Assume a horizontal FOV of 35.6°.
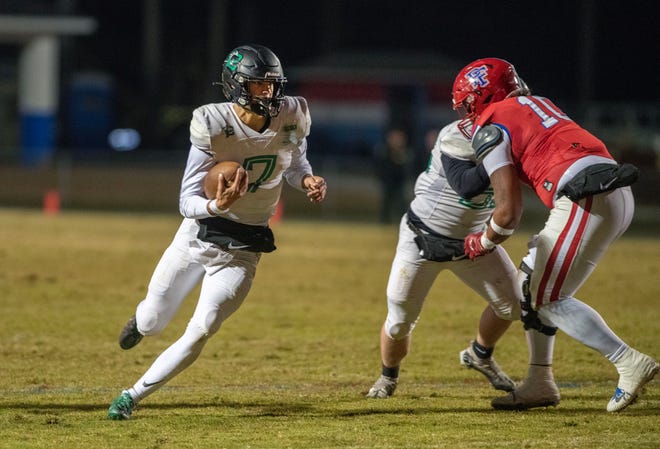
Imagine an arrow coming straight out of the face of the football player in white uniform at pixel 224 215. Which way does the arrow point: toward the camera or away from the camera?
toward the camera

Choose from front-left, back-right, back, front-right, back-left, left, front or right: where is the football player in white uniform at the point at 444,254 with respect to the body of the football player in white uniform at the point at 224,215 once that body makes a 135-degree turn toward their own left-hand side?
right

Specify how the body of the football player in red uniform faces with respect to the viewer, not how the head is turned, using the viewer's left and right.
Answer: facing to the left of the viewer

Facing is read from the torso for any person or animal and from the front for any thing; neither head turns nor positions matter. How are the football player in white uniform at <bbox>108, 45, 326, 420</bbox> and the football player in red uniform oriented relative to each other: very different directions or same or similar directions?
very different directions

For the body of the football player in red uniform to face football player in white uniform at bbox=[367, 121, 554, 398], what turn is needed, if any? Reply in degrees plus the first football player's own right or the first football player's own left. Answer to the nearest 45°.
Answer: approximately 45° to the first football player's own right

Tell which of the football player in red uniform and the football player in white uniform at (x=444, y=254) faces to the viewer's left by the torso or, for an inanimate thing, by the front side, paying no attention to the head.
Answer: the football player in red uniform

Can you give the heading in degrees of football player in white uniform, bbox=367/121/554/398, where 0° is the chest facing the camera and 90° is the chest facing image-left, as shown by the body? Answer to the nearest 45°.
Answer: approximately 315°

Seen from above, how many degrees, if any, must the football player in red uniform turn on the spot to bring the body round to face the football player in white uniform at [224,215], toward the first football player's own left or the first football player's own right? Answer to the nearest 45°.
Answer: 0° — they already face them
